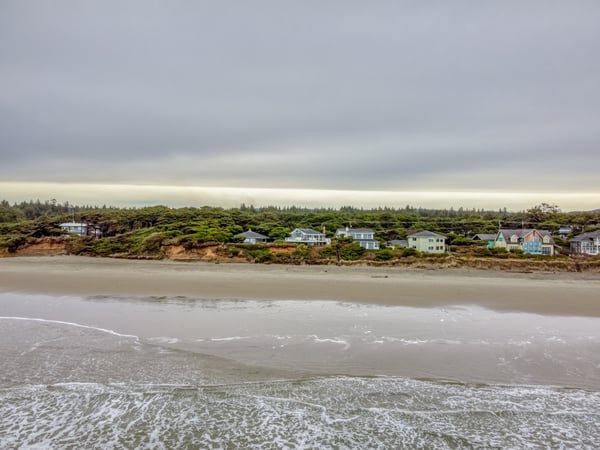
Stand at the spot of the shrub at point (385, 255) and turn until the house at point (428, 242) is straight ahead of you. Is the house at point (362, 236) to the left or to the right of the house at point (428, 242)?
left

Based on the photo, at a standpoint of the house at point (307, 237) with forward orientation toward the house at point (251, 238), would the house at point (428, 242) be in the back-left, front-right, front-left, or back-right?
back-left

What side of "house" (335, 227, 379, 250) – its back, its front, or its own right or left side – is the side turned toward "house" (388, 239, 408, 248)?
left

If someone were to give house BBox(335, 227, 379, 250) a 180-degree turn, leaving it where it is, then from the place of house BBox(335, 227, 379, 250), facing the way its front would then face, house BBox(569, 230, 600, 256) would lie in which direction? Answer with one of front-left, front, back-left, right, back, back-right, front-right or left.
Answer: right

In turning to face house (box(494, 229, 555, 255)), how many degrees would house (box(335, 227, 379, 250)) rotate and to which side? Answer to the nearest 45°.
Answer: approximately 90° to its left

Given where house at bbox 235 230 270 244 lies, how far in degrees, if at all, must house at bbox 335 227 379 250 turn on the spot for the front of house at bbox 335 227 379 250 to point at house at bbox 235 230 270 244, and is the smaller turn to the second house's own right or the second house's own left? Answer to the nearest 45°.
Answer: approximately 90° to the second house's own right

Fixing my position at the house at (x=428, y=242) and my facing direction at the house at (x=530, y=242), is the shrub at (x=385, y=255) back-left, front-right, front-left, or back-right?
back-right

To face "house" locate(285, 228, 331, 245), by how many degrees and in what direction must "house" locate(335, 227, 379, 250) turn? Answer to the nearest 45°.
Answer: approximately 90° to its right

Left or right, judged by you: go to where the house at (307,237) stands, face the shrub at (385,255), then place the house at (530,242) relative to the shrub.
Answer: left

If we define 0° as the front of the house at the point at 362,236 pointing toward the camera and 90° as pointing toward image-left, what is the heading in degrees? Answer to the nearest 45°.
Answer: approximately 0°
